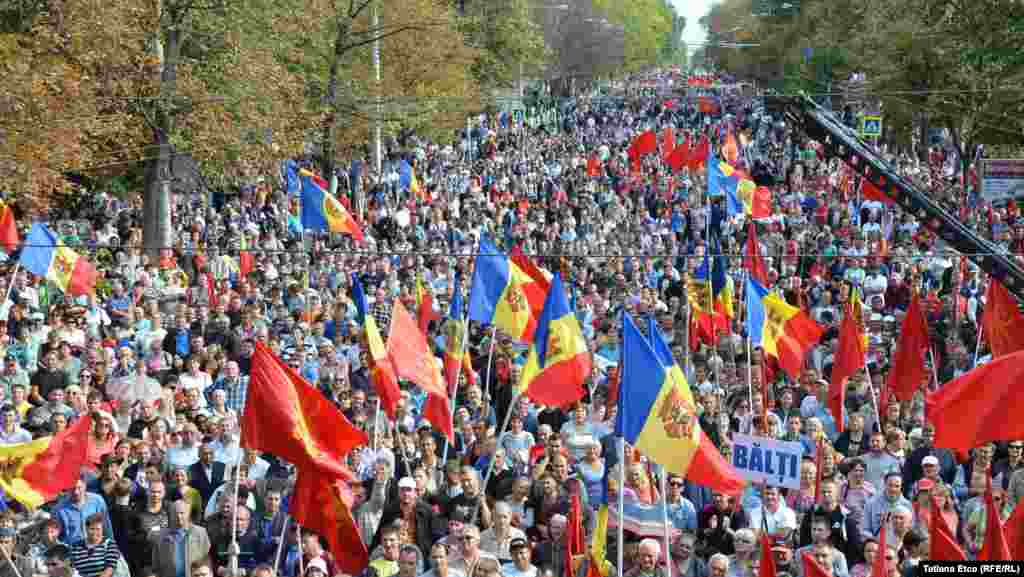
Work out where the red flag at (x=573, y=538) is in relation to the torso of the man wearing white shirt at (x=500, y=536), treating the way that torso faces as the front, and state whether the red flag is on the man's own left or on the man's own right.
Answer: on the man's own left

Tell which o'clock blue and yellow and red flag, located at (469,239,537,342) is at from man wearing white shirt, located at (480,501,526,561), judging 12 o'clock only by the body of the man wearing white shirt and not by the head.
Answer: The blue and yellow and red flag is roughly at 6 o'clock from the man wearing white shirt.

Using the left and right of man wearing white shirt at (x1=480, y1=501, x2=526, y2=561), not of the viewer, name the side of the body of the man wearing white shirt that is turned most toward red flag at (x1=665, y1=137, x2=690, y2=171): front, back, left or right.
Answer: back

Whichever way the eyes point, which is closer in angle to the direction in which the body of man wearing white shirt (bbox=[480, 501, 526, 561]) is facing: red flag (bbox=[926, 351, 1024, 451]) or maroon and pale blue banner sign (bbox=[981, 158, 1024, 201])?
the red flag

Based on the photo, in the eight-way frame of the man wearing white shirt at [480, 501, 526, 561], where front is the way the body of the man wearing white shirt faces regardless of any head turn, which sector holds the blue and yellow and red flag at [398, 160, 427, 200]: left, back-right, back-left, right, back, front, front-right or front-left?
back

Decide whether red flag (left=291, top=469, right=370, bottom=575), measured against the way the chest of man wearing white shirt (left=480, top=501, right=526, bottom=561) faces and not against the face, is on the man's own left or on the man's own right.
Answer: on the man's own right

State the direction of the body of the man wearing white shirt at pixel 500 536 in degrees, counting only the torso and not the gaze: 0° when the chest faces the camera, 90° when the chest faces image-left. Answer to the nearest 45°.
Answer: approximately 0°

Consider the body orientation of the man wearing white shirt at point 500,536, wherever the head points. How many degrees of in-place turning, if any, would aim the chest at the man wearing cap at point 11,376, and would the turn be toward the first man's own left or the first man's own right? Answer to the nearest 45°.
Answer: approximately 135° to the first man's own right

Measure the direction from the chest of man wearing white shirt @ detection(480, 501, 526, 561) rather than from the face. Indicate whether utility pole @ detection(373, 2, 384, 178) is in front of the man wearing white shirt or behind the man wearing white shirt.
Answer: behind

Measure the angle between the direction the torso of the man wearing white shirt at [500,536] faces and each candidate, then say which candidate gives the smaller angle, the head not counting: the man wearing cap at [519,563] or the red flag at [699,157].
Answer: the man wearing cap

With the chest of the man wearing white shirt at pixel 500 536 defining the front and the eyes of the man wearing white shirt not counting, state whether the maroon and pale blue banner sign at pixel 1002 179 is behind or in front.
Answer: behind

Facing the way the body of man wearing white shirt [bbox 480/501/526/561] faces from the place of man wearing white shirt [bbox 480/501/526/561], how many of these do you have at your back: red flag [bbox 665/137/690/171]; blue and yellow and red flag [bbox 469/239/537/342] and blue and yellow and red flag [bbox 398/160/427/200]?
3

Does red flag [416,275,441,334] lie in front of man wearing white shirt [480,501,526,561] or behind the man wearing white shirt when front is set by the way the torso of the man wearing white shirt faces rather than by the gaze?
behind
